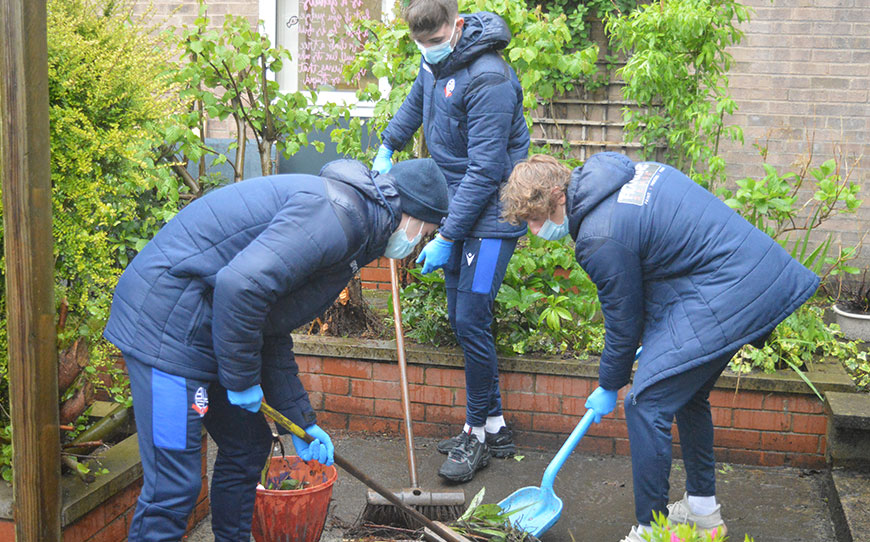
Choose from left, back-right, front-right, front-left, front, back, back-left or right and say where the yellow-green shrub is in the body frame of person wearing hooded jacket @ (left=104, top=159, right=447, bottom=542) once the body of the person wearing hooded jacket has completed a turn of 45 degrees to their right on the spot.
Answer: back

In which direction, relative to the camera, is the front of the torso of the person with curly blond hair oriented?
to the viewer's left

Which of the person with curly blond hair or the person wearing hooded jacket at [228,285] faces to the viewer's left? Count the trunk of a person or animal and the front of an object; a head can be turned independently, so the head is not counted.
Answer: the person with curly blond hair

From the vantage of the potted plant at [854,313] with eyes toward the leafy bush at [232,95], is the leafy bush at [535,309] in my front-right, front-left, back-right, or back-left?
front-left

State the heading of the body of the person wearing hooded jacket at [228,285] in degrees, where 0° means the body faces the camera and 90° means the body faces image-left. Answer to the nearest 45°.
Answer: approximately 270°

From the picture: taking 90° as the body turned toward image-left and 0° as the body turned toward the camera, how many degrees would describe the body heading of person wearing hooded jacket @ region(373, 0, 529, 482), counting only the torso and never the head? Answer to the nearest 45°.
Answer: approximately 45°

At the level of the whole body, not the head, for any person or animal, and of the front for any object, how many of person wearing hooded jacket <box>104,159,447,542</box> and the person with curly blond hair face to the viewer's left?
1

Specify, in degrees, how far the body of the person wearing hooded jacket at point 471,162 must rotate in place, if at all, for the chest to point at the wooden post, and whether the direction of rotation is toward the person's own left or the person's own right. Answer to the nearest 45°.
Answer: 0° — they already face it

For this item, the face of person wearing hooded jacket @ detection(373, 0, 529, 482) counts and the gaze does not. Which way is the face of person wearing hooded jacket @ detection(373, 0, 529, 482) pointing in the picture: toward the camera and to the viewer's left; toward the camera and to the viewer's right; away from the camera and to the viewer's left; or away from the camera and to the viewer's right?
toward the camera and to the viewer's left

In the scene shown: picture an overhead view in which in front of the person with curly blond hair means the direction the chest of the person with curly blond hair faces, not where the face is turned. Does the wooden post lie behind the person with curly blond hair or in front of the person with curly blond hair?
in front
